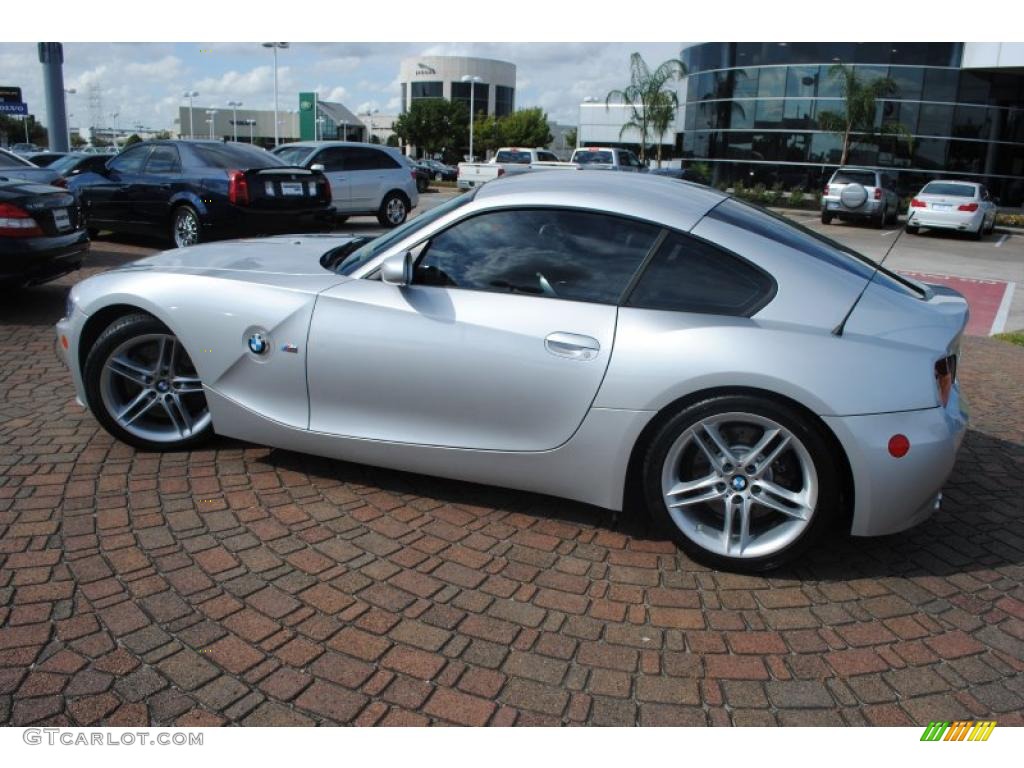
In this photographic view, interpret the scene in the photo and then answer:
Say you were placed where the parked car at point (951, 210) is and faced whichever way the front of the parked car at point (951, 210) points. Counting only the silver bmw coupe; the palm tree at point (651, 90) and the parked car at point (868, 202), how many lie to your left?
2

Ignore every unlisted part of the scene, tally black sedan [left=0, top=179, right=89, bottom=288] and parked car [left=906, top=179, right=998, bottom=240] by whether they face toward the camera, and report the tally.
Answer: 0

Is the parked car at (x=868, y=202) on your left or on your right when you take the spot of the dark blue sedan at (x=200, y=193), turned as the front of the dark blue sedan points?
on your right

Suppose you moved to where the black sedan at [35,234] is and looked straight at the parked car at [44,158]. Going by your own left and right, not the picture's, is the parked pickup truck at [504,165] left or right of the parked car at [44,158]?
right

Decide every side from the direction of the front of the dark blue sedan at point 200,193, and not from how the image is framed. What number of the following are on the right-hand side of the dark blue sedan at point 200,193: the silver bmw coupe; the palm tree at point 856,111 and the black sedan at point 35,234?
1

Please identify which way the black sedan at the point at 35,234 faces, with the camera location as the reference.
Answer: facing away from the viewer and to the left of the viewer

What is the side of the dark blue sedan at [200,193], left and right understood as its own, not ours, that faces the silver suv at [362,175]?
right

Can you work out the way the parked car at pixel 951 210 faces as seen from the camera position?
facing away from the viewer and to the right of the viewer

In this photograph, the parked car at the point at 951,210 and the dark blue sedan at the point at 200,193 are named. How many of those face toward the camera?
0

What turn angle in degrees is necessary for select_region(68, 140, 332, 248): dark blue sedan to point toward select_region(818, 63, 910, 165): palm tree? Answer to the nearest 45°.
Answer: approximately 90° to its right

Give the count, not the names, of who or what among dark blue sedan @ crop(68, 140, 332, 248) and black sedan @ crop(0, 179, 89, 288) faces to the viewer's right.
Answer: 0
